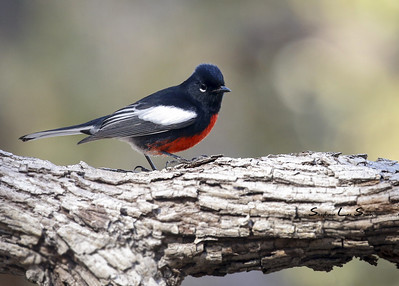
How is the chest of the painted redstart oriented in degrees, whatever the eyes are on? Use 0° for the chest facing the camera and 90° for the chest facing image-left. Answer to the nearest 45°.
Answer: approximately 270°
